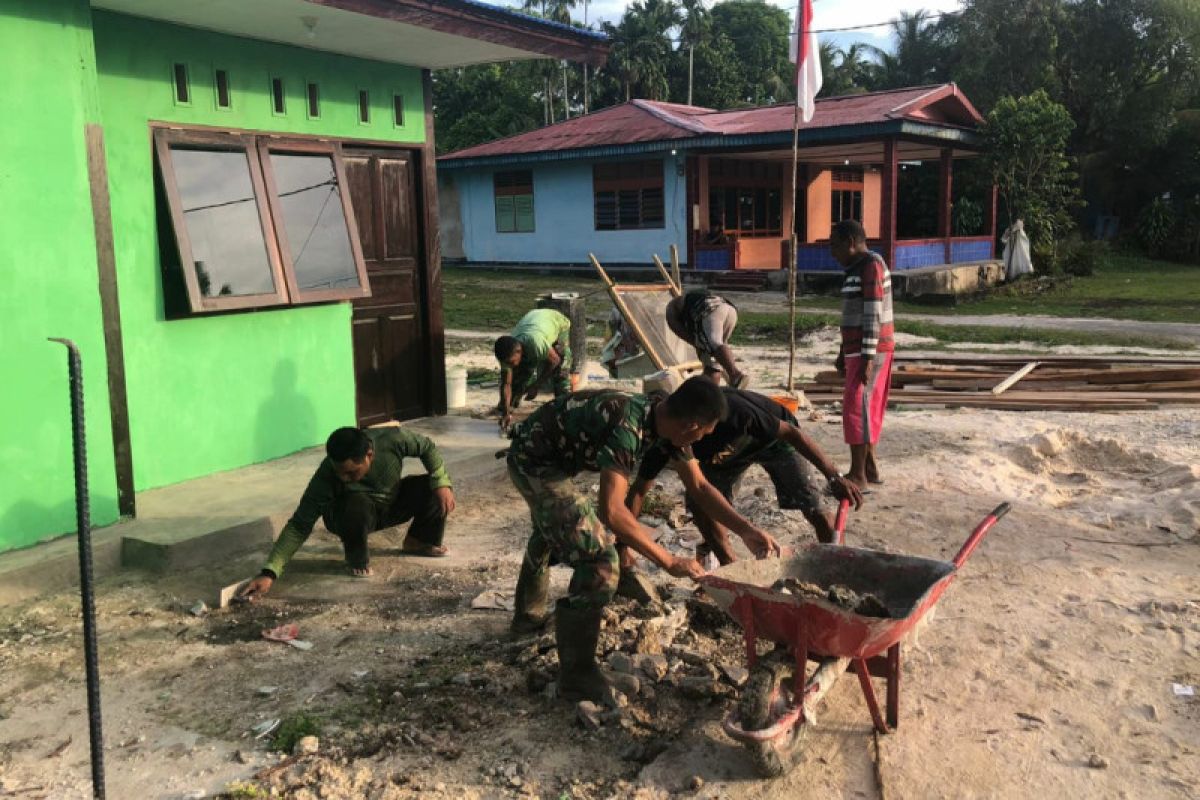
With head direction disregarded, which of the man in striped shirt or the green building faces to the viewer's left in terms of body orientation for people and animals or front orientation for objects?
the man in striped shirt

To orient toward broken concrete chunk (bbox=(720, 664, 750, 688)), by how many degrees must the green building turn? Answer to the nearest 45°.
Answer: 0° — it already faces it

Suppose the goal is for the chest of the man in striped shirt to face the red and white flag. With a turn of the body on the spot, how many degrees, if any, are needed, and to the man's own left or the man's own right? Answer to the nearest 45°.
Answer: approximately 90° to the man's own right

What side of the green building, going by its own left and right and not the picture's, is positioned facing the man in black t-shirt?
front

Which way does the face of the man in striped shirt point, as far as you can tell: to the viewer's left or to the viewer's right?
to the viewer's left

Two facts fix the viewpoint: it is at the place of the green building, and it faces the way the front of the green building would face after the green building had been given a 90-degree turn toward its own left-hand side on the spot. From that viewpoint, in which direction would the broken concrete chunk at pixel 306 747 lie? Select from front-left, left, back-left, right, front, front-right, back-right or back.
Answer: back-right

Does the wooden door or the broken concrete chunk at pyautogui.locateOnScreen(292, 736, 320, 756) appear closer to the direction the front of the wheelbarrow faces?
the broken concrete chunk

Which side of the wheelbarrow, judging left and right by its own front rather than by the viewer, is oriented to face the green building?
right

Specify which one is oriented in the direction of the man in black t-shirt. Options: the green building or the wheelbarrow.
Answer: the green building

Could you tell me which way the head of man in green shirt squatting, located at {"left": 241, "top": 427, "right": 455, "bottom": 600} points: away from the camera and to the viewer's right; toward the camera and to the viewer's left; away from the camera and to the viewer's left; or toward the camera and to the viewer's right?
toward the camera and to the viewer's left

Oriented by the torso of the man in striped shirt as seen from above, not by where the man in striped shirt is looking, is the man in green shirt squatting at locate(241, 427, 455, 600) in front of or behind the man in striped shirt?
in front
